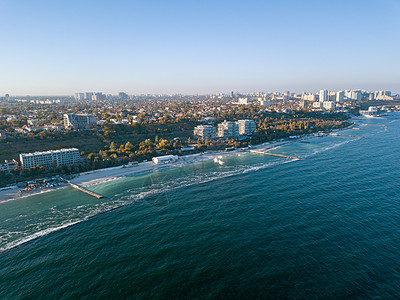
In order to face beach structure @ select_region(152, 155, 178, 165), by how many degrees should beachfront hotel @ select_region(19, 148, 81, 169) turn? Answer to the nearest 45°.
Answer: approximately 90° to its left

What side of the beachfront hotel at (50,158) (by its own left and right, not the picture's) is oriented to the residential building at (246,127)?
left

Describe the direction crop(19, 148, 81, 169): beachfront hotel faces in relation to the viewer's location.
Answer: facing the viewer

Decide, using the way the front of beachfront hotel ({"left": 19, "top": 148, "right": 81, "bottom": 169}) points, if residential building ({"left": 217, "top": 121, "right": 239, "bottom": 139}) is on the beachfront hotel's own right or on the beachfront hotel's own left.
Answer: on the beachfront hotel's own left

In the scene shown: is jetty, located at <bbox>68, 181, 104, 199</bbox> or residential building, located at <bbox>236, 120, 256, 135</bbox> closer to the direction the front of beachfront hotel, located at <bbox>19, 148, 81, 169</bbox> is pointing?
the jetty

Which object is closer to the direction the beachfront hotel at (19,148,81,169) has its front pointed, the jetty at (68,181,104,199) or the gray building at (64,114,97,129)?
the jetty

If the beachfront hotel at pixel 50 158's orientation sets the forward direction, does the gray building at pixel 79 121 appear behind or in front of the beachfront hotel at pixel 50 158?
behind

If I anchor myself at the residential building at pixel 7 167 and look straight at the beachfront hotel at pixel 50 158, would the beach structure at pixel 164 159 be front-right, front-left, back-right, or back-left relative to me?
front-right

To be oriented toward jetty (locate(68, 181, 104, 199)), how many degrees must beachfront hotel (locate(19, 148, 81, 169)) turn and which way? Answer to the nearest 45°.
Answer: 0° — it already faces it
